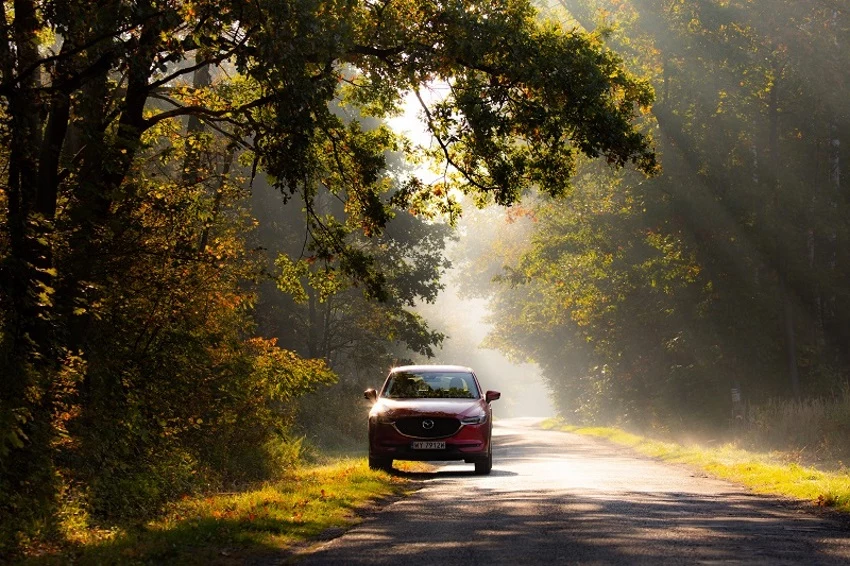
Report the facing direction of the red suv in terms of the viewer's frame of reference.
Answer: facing the viewer

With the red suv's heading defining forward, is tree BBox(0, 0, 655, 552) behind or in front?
in front
